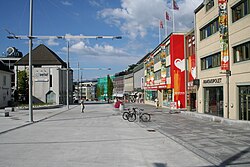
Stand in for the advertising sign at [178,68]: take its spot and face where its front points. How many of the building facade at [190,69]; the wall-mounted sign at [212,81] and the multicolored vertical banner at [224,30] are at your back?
0

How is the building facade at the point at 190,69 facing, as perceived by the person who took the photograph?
facing the viewer and to the left of the viewer

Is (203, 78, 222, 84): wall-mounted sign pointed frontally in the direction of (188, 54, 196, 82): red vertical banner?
no

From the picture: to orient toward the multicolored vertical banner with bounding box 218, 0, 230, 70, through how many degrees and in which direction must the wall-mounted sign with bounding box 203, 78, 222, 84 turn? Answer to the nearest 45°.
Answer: approximately 45° to its left

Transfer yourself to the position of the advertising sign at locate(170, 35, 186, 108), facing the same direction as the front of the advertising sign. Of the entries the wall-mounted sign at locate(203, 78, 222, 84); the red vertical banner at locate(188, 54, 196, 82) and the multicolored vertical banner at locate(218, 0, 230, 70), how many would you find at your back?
0

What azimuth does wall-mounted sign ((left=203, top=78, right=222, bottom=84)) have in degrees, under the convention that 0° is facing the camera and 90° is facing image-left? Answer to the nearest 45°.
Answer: approximately 45°

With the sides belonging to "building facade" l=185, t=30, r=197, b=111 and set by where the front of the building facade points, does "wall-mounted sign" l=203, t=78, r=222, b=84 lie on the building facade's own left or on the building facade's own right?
on the building facade's own left

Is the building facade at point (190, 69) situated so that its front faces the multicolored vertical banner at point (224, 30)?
no

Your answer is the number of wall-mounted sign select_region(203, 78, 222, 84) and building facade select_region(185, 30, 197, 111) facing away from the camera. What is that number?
0

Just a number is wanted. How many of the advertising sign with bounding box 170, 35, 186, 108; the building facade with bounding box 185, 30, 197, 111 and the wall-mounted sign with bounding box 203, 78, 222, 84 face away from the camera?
0

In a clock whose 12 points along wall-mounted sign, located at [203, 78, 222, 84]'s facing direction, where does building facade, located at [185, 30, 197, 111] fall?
The building facade is roughly at 4 o'clock from the wall-mounted sign.
